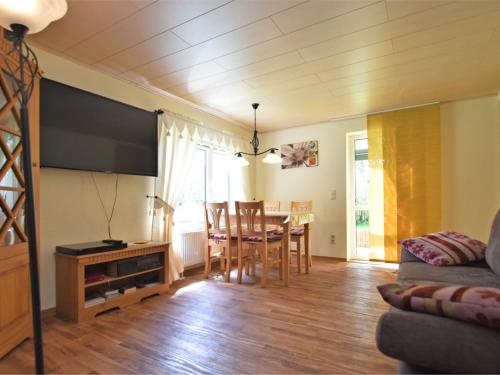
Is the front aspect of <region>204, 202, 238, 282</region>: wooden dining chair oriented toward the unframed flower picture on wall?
yes

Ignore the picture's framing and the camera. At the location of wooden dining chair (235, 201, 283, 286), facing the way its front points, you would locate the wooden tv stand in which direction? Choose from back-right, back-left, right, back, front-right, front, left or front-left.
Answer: back

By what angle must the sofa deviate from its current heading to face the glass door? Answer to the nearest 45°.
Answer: approximately 90° to its right

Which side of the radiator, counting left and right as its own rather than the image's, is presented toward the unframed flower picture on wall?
left

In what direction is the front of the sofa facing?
to the viewer's left

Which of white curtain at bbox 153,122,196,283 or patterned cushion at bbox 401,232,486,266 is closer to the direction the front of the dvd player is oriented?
the patterned cushion

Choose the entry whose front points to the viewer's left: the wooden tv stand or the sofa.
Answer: the sofa

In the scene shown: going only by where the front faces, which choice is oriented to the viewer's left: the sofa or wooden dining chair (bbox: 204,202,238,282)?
the sofa

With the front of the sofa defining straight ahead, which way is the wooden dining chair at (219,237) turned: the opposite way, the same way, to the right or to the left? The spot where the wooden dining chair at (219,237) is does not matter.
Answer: to the right

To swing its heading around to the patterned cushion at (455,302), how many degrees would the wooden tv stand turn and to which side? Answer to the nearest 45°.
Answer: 0° — it already faces it

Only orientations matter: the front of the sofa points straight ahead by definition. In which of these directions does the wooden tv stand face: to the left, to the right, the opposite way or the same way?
the opposite way
